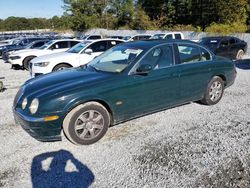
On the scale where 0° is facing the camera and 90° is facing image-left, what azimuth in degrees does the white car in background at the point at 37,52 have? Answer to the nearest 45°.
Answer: approximately 45°

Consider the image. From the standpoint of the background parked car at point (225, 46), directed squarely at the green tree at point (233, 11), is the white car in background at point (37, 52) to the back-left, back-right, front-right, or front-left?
back-left

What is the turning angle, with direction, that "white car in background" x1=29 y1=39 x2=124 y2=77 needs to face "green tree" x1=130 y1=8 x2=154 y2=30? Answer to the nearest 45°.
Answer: approximately 135° to its right

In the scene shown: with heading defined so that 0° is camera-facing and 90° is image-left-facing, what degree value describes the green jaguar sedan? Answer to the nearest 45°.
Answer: approximately 45°

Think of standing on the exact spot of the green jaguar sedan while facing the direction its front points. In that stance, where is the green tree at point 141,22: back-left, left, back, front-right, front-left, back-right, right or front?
back-right

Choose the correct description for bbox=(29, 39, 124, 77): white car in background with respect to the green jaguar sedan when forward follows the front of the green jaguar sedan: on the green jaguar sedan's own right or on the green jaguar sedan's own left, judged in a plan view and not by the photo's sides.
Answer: on the green jaguar sedan's own right
